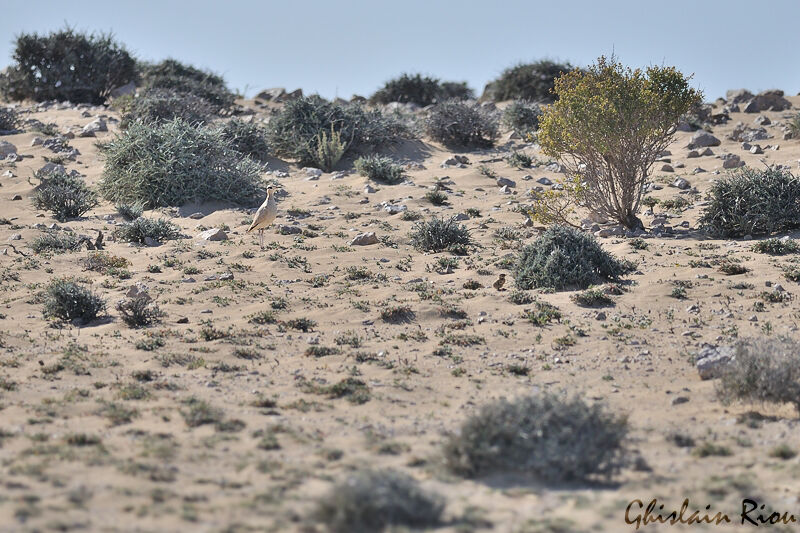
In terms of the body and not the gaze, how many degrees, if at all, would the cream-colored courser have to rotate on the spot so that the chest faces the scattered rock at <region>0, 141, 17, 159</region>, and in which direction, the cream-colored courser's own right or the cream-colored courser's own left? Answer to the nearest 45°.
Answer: approximately 135° to the cream-colored courser's own left

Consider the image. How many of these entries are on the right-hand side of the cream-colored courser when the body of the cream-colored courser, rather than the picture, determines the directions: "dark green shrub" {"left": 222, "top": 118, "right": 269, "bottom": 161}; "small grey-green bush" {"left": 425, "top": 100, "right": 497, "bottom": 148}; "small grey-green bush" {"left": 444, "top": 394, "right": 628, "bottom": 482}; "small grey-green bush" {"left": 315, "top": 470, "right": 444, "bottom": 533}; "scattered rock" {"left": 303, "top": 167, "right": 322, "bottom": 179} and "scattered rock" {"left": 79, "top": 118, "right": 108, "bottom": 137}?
2

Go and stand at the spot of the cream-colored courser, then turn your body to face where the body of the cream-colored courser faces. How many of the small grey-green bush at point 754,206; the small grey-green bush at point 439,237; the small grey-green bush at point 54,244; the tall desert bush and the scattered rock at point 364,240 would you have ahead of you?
4

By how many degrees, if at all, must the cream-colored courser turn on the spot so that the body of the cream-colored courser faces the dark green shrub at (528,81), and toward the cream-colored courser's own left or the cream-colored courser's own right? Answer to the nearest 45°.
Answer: approximately 45° to the cream-colored courser's own left

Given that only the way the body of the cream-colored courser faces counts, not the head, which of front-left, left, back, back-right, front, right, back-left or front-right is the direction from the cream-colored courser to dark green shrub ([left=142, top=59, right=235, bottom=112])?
left

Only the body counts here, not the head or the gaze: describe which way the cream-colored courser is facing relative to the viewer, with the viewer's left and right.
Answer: facing to the right of the viewer

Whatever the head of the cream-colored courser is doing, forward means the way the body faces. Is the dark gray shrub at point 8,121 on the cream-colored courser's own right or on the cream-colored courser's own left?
on the cream-colored courser's own left

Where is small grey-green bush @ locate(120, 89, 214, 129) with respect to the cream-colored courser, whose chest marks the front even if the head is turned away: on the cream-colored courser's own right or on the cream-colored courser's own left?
on the cream-colored courser's own left

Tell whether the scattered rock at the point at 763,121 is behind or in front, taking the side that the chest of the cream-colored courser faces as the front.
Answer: in front

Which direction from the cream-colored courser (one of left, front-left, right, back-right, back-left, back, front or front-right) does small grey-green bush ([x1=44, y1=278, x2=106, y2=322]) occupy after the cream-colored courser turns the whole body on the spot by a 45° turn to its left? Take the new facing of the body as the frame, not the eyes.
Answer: back

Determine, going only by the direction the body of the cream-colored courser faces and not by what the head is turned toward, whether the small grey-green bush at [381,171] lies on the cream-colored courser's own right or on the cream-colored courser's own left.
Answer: on the cream-colored courser's own left

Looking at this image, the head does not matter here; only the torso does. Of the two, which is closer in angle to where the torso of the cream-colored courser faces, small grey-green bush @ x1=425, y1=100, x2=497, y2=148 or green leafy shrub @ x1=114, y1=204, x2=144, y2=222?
the small grey-green bush

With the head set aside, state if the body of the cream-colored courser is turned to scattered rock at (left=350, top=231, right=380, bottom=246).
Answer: yes
